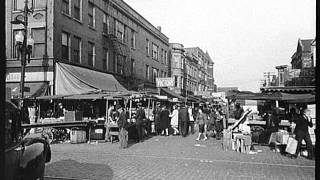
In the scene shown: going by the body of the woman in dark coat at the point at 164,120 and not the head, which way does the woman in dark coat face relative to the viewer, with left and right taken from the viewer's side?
facing away from the viewer

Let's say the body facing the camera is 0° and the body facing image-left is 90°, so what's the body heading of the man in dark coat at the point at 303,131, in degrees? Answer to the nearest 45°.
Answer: approximately 315°

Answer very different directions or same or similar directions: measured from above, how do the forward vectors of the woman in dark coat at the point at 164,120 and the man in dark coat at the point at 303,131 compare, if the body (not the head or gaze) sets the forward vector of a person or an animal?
very different directions
